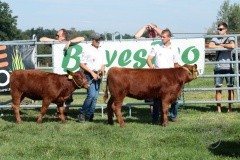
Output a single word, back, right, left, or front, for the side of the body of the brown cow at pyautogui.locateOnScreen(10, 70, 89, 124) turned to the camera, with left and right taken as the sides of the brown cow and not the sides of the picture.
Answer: right

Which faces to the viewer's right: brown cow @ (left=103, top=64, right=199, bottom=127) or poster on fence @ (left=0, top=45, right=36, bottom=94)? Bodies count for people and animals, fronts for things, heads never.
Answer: the brown cow

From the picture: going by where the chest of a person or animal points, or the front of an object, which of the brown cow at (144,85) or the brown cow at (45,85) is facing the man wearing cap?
the brown cow at (45,85)

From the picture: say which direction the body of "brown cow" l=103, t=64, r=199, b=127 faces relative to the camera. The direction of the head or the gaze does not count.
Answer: to the viewer's right

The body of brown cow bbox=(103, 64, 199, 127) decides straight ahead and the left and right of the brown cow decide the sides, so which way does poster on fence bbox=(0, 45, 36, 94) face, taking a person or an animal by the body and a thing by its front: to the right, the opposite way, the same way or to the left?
to the right

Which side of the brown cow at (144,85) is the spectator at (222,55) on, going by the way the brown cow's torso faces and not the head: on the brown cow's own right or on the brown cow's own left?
on the brown cow's own left

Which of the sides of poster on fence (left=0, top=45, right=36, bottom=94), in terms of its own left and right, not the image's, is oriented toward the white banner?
left

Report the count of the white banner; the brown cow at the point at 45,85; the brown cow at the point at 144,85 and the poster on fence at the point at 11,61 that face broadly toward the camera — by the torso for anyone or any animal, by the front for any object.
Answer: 2

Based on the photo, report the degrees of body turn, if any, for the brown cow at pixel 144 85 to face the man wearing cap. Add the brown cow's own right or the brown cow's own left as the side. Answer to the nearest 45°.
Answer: approximately 135° to the brown cow's own left

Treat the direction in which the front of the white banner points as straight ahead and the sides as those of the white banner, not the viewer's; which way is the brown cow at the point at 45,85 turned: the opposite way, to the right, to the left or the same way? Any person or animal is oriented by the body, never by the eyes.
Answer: to the left

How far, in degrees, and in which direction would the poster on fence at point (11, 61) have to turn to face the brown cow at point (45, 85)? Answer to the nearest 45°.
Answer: approximately 45° to its left

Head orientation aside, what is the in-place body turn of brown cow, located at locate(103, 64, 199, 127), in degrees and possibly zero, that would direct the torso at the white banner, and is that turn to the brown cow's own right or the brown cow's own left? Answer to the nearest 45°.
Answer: approximately 90° to the brown cow's own left
